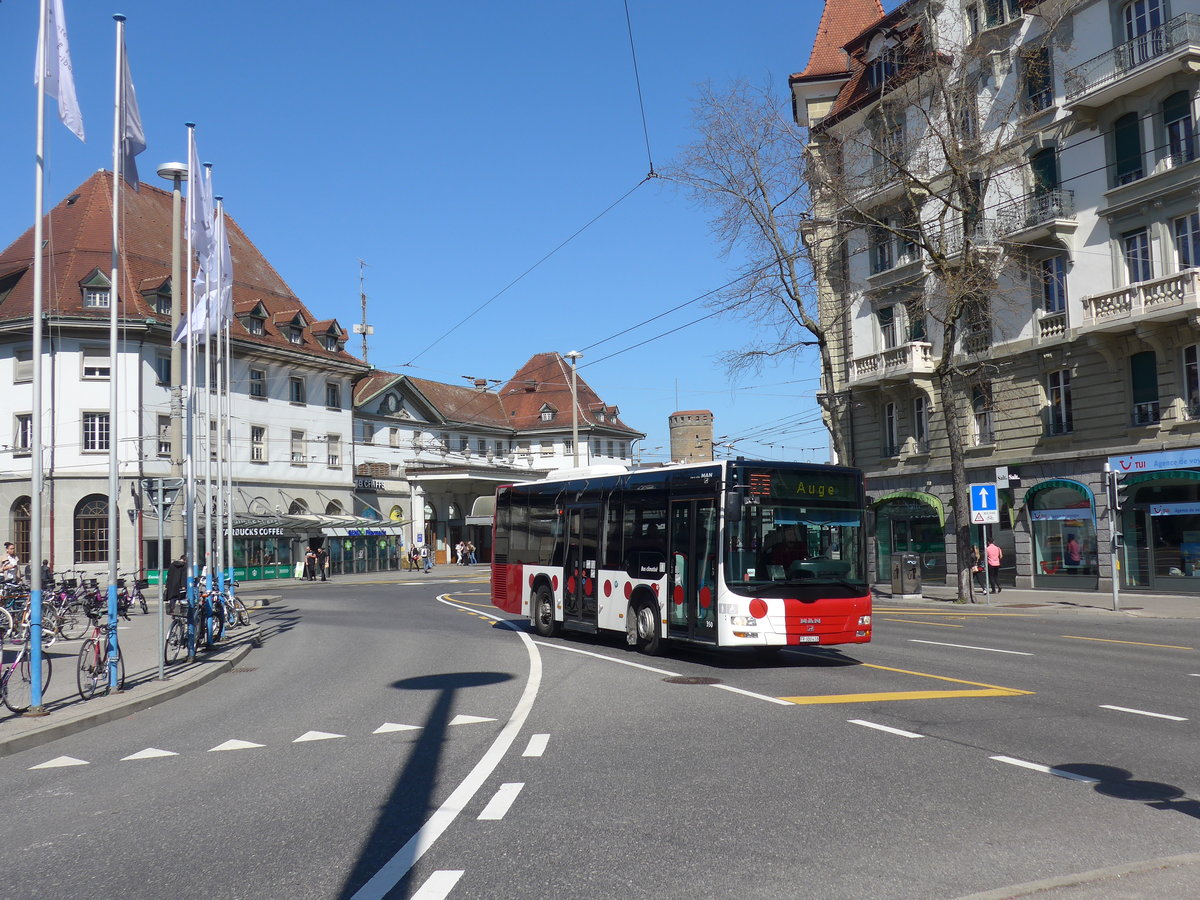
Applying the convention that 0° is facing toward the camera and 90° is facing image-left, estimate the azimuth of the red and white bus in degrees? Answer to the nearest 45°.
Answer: approximately 315°

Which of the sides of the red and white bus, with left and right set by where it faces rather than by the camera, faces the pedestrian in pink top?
left

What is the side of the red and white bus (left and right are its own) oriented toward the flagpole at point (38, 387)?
right

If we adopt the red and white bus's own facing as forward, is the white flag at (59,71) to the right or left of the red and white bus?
on its right

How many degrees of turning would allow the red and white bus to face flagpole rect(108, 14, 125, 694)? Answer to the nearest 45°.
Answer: approximately 135° to its right

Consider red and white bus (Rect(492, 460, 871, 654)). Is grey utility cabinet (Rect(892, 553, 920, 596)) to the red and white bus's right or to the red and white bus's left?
on its left
